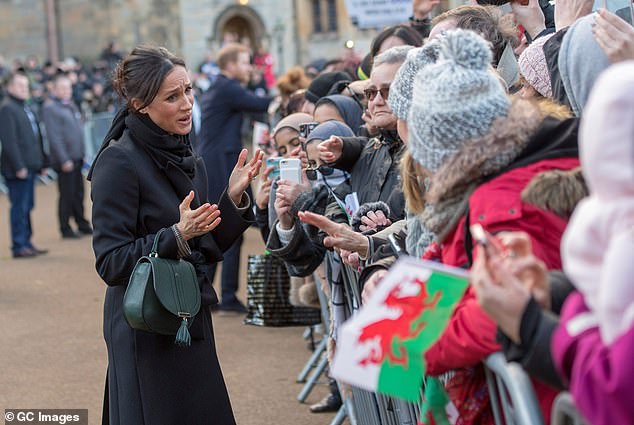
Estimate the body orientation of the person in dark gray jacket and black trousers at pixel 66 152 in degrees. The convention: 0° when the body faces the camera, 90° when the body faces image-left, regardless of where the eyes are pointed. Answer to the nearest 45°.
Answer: approximately 315°

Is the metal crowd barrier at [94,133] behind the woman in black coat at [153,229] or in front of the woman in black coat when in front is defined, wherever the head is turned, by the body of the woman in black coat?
behind

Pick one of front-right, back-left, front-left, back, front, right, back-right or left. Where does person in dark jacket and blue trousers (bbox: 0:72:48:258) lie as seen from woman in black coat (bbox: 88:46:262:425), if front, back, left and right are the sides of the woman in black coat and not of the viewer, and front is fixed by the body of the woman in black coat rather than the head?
back-left

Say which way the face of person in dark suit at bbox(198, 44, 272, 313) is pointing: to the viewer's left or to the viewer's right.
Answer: to the viewer's right
